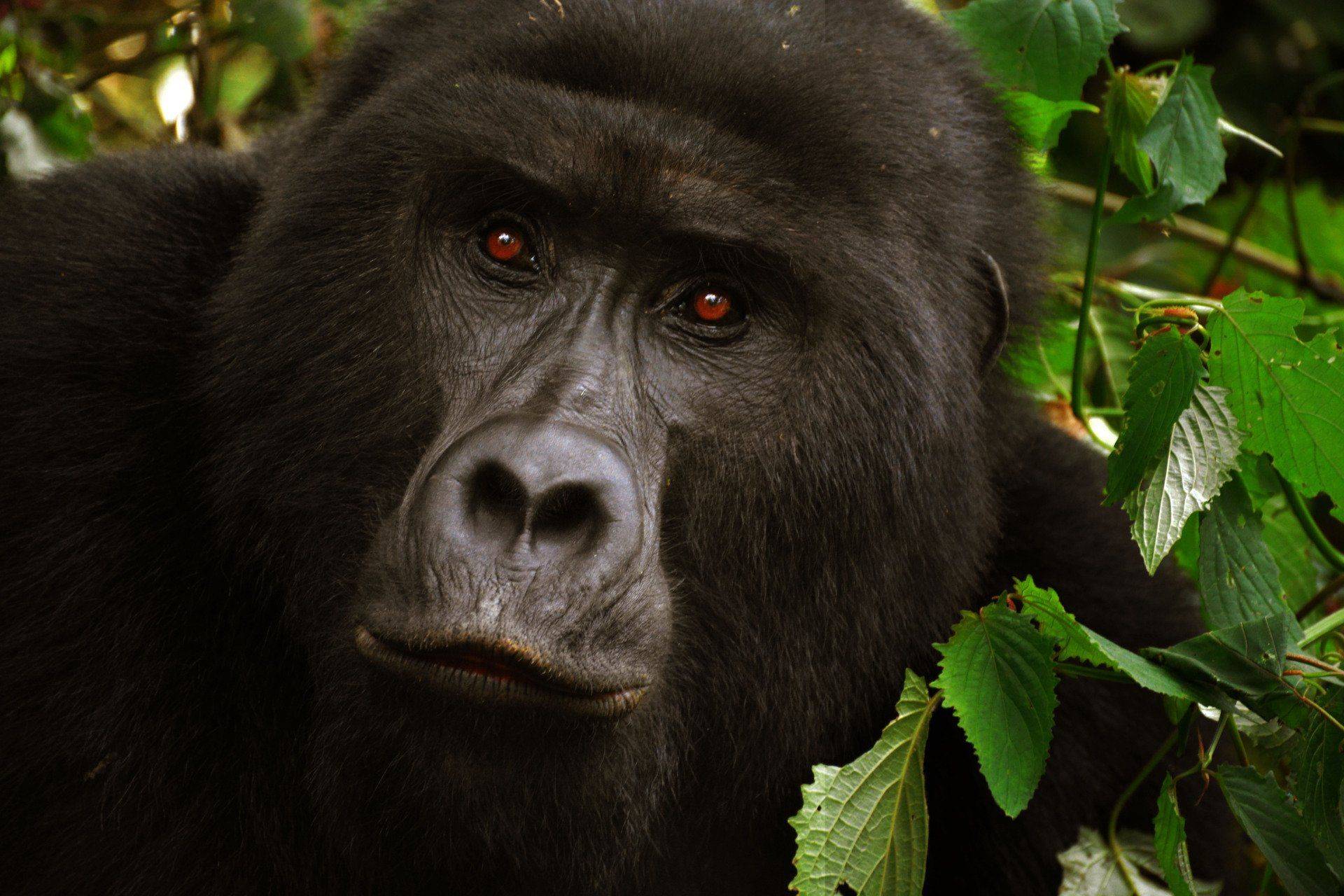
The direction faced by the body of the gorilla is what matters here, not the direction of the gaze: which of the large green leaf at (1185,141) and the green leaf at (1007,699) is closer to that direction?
the green leaf

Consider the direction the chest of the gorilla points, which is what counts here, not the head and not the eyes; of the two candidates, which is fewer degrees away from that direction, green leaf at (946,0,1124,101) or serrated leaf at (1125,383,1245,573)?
the serrated leaf

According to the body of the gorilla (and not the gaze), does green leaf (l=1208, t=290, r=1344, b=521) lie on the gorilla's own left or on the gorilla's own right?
on the gorilla's own left

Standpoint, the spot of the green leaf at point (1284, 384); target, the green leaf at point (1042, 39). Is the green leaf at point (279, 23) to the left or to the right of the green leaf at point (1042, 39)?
left

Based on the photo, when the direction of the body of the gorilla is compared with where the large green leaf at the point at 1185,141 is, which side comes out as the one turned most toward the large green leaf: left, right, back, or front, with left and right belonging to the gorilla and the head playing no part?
left

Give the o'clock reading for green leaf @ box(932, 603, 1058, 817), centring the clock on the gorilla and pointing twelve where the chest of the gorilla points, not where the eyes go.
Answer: The green leaf is roughly at 10 o'clock from the gorilla.

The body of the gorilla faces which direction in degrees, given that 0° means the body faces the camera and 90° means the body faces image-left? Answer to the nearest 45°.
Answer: approximately 0°

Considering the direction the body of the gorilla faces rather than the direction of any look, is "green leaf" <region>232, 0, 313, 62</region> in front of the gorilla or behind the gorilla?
behind
